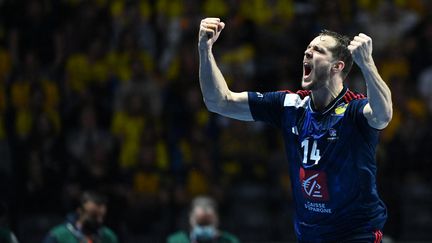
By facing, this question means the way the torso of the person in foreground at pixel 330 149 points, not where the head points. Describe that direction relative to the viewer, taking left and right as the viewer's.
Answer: facing the viewer and to the left of the viewer

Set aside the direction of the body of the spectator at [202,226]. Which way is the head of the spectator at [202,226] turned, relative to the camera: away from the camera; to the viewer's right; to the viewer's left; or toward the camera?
toward the camera

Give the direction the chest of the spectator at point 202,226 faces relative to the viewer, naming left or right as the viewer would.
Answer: facing the viewer

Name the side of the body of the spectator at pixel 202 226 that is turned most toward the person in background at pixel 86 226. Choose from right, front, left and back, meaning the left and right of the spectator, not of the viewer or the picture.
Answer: right

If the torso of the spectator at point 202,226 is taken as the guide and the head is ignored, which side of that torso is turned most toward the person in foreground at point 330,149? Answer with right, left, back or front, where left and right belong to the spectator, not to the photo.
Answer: front

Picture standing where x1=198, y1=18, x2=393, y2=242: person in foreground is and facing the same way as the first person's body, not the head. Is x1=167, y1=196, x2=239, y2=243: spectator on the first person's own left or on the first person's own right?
on the first person's own right

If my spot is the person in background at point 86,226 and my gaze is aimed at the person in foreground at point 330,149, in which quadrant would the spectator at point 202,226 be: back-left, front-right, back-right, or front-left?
front-left

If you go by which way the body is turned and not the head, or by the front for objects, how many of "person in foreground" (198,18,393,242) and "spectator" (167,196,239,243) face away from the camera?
0

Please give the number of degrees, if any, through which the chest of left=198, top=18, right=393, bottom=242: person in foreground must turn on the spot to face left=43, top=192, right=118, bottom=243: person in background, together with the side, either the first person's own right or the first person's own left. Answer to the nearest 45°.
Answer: approximately 90° to the first person's own right

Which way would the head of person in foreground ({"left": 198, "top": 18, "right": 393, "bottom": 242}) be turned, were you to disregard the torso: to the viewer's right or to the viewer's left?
to the viewer's left
